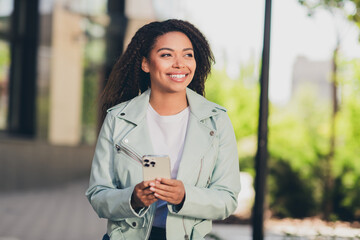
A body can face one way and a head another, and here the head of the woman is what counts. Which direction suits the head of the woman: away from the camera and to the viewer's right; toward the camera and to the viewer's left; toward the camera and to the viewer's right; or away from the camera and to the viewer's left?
toward the camera and to the viewer's right

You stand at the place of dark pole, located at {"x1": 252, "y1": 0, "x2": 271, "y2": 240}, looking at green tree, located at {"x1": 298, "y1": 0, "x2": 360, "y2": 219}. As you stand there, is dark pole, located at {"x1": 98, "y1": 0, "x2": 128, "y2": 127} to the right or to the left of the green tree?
left

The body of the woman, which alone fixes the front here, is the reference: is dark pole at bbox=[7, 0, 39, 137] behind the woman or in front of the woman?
behind

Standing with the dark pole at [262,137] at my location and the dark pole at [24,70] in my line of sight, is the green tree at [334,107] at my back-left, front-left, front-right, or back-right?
front-right

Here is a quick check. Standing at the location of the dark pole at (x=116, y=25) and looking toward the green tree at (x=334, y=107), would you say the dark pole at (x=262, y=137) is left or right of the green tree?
right

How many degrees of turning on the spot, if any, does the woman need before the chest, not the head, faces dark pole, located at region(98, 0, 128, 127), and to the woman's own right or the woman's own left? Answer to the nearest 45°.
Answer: approximately 180°

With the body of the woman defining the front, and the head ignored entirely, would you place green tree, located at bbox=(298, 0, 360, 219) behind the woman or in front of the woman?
behind

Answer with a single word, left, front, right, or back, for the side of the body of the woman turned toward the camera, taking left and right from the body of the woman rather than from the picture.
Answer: front

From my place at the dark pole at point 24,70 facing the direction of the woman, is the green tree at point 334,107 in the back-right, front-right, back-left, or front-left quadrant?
front-left

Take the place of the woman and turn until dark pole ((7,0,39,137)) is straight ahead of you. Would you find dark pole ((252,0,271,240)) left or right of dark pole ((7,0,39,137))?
right

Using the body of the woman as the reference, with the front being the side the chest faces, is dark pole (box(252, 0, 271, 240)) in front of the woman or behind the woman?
behind
